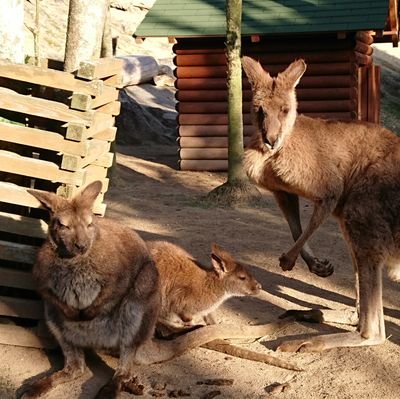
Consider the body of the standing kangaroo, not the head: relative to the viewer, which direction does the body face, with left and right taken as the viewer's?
facing to the left of the viewer

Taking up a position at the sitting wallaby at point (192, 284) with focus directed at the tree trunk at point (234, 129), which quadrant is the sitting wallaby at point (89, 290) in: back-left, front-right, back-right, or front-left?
back-left

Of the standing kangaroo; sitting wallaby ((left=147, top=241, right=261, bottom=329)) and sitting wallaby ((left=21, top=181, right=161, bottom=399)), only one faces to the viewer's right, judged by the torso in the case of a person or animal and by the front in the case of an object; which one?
sitting wallaby ((left=147, top=241, right=261, bottom=329))

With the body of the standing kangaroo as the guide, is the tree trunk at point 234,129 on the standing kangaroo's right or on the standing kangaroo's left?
on the standing kangaroo's right

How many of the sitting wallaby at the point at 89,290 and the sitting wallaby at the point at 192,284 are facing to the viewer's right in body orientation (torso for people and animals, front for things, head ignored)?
1

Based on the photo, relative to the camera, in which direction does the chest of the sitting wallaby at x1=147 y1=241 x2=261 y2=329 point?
to the viewer's right

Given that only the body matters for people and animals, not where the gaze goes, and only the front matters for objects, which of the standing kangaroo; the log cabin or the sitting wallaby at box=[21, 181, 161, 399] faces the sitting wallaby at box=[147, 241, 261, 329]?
the standing kangaroo
